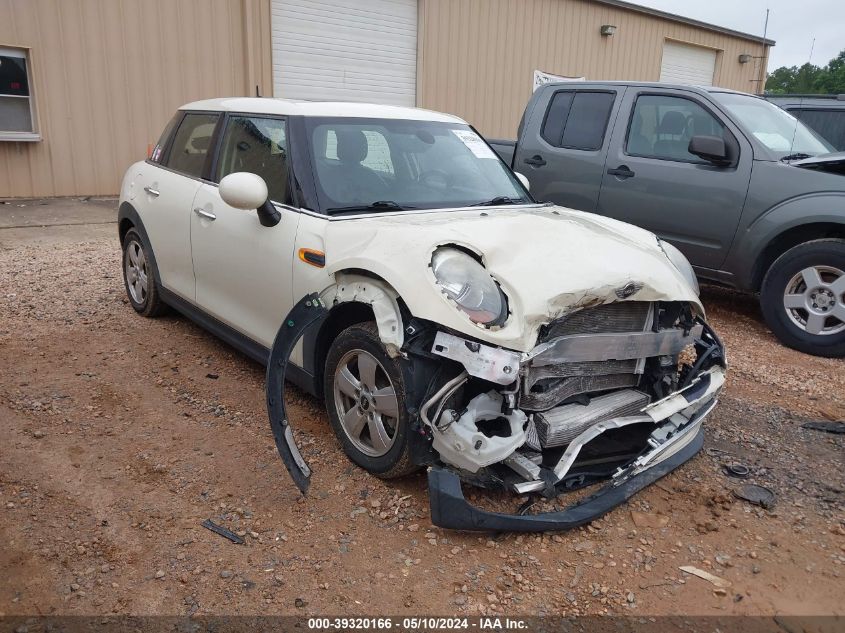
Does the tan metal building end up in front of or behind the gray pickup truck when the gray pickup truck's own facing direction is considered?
behind

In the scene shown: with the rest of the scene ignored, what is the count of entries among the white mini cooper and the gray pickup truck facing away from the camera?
0

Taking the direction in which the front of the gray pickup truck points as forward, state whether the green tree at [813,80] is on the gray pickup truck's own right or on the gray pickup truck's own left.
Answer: on the gray pickup truck's own left

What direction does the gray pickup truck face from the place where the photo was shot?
facing the viewer and to the right of the viewer

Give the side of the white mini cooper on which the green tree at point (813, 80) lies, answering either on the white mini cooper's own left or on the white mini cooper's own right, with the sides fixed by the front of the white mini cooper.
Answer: on the white mini cooper's own left
